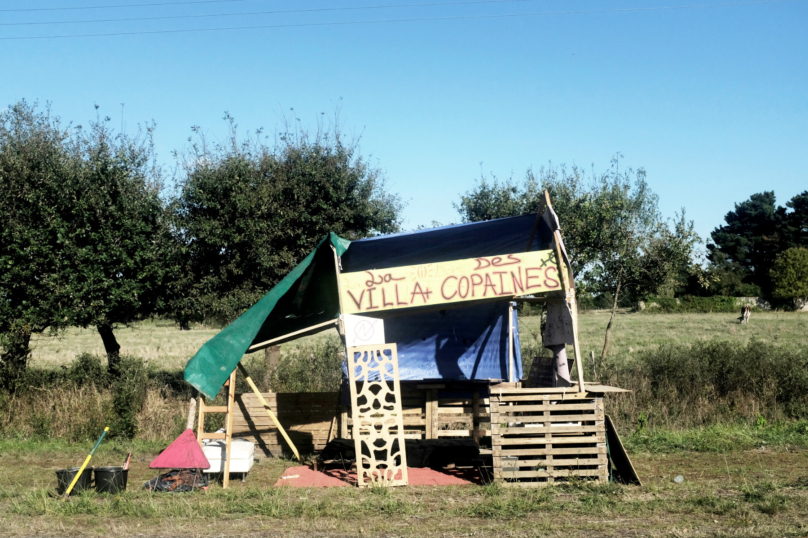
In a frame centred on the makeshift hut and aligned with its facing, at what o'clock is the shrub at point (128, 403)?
The shrub is roughly at 4 o'clock from the makeshift hut.

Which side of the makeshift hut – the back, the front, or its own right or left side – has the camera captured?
front

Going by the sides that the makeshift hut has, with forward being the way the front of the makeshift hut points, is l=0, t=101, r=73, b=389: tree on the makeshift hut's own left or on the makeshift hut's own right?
on the makeshift hut's own right

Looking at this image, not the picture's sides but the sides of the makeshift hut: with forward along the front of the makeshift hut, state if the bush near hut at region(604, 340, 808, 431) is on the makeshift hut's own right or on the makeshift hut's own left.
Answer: on the makeshift hut's own left

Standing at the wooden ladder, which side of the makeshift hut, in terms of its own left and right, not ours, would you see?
right

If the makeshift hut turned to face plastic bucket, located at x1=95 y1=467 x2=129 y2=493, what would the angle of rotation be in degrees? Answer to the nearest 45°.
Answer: approximately 45° to its right

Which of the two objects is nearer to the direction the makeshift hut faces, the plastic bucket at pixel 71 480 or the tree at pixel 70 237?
the plastic bucket
